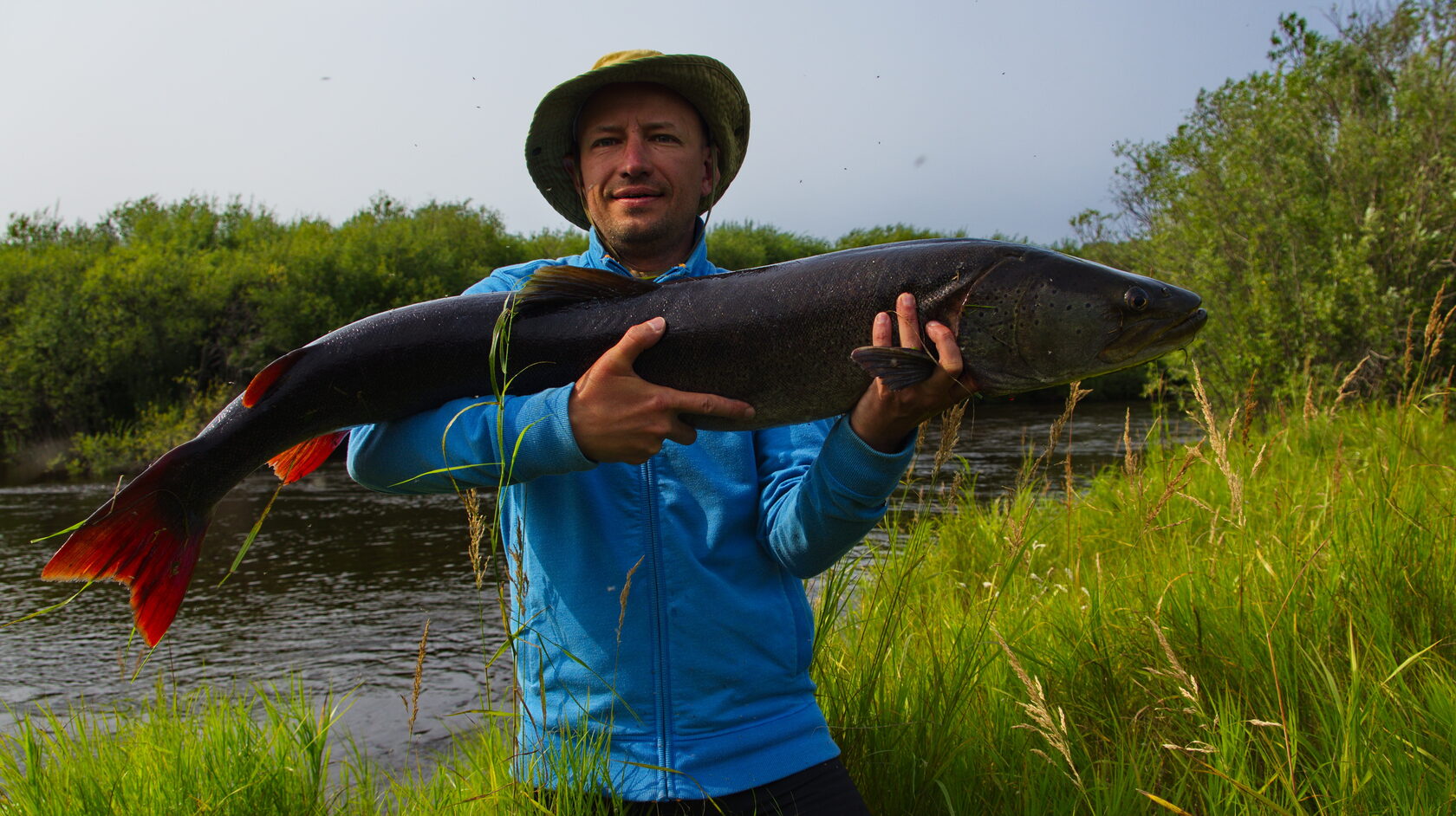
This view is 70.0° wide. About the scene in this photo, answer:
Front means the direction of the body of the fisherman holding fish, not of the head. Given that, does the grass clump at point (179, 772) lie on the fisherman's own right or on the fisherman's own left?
on the fisherman's own right

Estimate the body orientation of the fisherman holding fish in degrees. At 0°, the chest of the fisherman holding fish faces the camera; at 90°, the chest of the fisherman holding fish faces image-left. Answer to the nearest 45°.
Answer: approximately 0°

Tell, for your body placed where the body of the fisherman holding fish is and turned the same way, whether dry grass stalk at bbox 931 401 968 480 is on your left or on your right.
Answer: on your left
